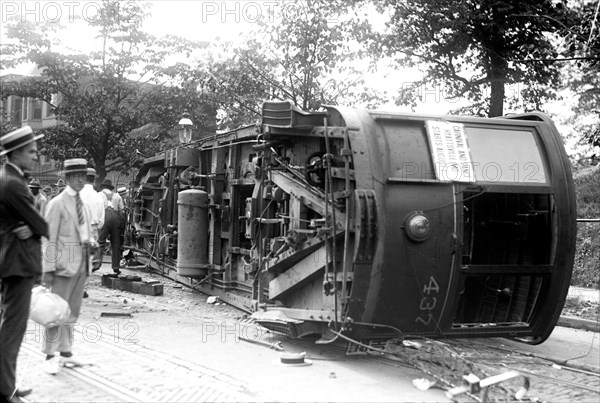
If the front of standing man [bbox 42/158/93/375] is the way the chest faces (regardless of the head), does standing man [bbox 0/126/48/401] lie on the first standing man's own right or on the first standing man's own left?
on the first standing man's own right

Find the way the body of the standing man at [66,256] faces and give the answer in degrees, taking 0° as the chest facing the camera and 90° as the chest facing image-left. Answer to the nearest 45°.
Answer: approximately 315°

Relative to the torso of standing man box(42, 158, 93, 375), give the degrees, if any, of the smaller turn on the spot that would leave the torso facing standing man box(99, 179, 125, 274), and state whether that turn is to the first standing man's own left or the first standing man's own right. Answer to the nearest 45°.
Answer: approximately 135° to the first standing man's own left

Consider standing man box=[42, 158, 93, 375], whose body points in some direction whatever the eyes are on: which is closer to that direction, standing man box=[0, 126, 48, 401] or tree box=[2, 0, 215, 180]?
the standing man

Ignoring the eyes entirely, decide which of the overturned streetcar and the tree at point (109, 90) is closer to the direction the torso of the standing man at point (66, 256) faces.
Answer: the overturned streetcar

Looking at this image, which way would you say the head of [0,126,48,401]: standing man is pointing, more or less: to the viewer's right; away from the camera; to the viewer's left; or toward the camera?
to the viewer's right
